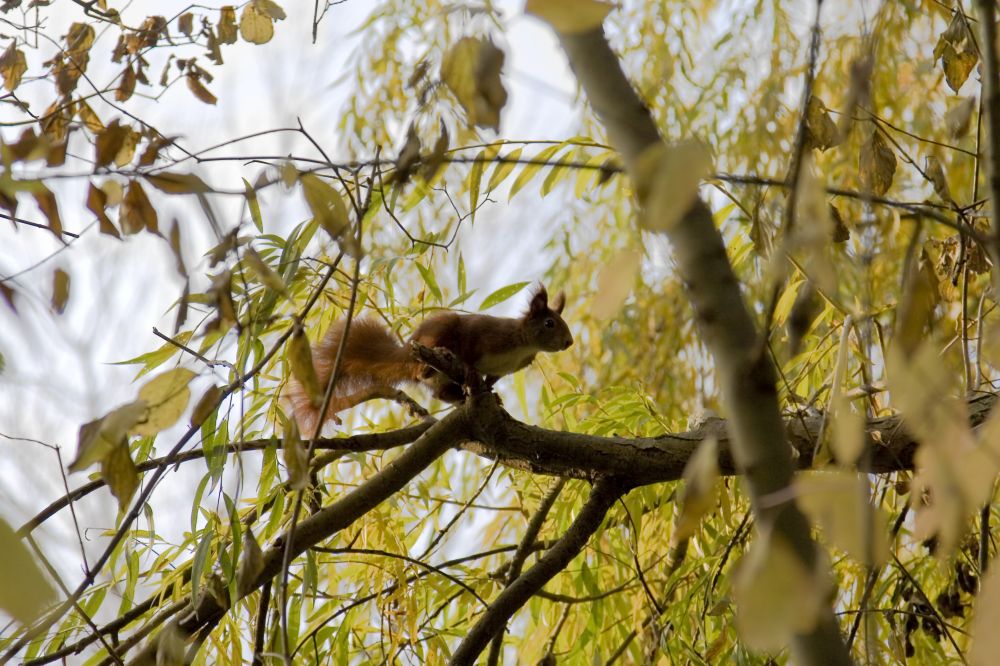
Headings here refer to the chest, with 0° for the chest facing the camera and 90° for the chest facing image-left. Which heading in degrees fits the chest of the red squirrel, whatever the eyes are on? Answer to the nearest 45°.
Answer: approximately 270°

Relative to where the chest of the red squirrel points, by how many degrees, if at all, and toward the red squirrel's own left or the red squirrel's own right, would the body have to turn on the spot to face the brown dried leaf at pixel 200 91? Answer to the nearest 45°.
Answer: approximately 135° to the red squirrel's own right

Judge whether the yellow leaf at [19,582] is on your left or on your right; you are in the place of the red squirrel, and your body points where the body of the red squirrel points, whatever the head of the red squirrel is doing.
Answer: on your right

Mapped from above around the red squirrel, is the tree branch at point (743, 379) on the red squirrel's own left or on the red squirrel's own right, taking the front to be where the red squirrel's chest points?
on the red squirrel's own right
